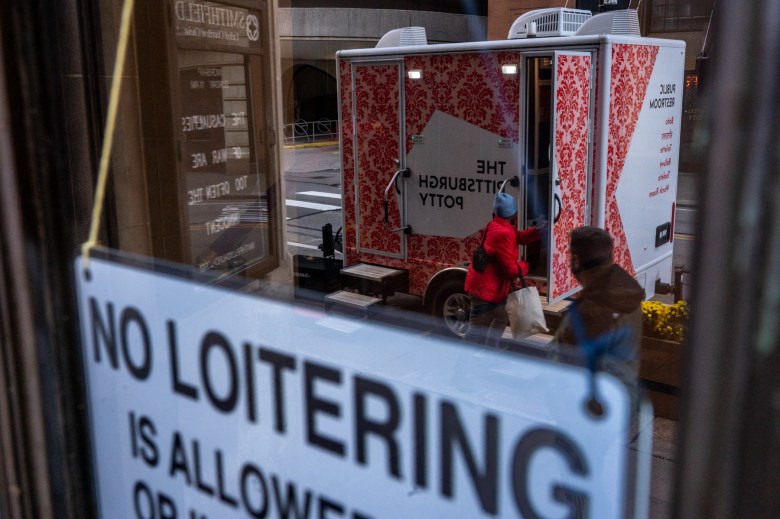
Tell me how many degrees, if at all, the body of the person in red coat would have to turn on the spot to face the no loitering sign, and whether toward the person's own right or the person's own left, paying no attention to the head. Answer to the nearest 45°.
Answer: approximately 90° to the person's own right

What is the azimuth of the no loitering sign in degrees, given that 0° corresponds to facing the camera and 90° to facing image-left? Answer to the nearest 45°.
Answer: approximately 45°

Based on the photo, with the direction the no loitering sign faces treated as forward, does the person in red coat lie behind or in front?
behind

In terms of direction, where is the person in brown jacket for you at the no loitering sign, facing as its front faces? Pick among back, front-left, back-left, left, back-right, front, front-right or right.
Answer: back

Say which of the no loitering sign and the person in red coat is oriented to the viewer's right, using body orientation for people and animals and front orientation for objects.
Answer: the person in red coat

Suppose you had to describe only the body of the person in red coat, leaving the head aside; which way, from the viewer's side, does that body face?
to the viewer's right

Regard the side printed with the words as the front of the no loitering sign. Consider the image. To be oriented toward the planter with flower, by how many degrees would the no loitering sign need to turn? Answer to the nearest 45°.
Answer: approximately 180°
